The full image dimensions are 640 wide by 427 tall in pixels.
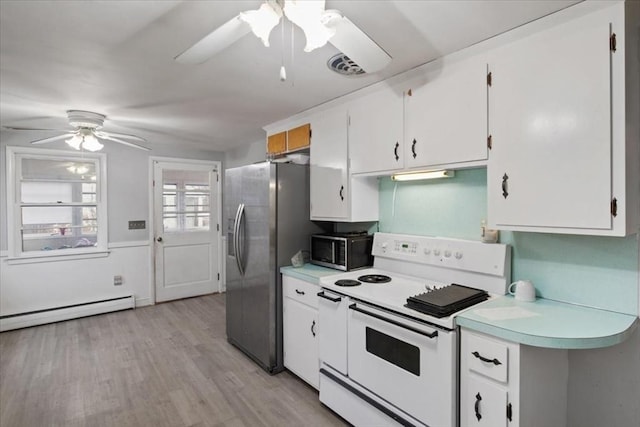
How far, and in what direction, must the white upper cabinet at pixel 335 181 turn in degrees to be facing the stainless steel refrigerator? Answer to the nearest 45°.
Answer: approximately 45° to its right

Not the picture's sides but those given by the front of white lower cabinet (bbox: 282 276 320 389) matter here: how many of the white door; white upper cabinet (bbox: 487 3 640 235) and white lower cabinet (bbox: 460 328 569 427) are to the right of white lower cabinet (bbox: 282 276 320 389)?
1

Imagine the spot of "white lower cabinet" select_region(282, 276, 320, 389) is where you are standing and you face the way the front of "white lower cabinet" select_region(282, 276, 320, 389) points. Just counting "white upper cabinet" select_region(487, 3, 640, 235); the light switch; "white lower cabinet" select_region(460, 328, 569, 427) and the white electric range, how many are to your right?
1

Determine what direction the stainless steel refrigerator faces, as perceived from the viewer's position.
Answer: facing the viewer and to the left of the viewer

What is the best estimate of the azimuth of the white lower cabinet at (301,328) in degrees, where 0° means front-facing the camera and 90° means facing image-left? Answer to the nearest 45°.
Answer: approximately 45°

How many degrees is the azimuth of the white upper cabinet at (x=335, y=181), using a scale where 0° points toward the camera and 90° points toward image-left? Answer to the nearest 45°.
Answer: approximately 45°

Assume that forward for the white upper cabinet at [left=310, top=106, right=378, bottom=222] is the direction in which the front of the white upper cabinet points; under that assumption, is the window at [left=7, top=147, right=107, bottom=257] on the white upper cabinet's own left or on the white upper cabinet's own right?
on the white upper cabinet's own right

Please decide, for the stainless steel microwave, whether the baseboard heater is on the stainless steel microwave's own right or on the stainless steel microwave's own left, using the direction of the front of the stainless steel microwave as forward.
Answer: on the stainless steel microwave's own right

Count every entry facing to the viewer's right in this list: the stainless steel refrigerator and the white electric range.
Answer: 0

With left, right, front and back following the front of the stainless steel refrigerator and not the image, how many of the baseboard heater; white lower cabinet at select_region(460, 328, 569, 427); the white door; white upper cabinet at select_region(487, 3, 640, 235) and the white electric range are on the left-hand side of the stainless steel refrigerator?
3
